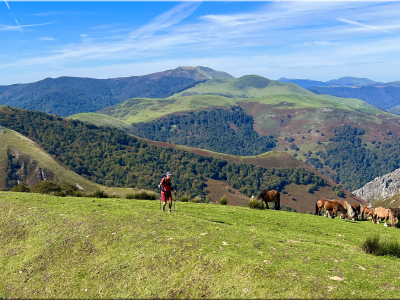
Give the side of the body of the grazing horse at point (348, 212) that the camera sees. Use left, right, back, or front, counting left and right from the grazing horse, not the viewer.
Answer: right

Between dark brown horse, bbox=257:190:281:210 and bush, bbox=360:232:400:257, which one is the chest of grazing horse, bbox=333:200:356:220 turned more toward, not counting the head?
the bush

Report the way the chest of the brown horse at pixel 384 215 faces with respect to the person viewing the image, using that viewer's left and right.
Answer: facing to the right of the viewer

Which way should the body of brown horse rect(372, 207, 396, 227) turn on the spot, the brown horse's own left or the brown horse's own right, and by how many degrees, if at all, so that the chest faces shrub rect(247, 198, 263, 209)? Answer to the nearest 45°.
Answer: approximately 180°

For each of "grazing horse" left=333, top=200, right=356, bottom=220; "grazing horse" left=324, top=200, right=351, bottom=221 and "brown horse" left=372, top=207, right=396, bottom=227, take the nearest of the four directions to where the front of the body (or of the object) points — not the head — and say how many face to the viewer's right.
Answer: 3

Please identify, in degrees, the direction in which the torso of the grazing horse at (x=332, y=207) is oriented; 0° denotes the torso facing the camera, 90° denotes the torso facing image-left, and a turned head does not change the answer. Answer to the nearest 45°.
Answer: approximately 270°

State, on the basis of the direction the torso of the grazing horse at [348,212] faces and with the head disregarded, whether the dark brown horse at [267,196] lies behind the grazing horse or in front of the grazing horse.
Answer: behind

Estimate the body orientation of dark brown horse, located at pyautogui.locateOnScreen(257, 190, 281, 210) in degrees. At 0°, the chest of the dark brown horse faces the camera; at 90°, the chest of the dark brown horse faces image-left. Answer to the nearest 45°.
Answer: approximately 90°

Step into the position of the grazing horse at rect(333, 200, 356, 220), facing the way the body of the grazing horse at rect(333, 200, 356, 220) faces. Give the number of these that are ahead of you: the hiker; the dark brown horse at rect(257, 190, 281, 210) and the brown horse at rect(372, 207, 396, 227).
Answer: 1
